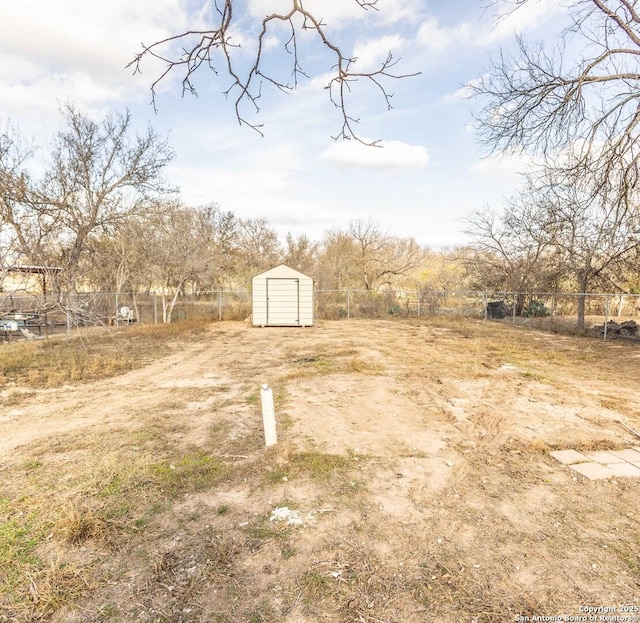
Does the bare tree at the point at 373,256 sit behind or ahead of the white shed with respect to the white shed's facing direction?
behind

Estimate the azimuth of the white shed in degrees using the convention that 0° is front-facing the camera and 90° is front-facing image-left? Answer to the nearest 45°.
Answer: approximately 0°

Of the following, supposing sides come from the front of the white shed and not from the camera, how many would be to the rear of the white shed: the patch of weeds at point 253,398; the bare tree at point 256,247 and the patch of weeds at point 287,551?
1

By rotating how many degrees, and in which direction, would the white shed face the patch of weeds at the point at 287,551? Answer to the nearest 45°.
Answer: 0° — it already faces it

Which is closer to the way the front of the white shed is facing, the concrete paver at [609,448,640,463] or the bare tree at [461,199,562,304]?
the concrete paver

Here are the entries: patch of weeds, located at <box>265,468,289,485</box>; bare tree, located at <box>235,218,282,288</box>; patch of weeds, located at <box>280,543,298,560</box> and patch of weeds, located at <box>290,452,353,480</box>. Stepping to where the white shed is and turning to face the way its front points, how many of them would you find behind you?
1

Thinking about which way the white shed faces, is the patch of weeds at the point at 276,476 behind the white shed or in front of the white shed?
in front

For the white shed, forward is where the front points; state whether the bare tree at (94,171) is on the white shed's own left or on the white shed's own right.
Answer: on the white shed's own right

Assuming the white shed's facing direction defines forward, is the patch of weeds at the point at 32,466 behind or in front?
in front

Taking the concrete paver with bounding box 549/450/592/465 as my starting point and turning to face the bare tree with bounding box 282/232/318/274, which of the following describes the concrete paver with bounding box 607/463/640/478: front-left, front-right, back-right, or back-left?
back-right

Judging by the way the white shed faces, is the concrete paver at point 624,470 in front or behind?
in front
